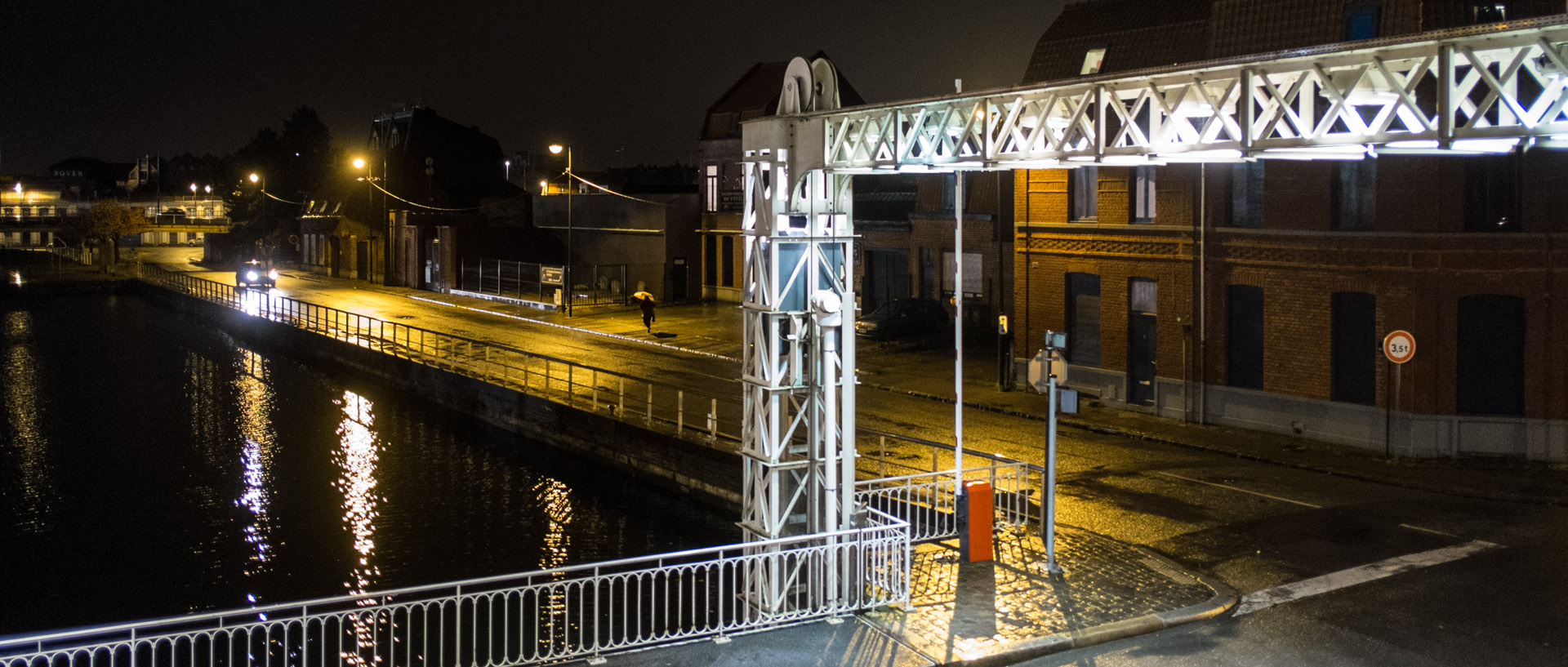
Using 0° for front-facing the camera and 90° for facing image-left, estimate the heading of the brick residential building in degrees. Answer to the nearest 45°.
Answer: approximately 45°

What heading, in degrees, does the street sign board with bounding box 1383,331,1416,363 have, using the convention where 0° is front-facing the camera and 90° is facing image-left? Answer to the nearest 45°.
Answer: approximately 0°

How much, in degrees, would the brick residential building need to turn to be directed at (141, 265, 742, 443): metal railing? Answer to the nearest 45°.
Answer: approximately 45° to its right

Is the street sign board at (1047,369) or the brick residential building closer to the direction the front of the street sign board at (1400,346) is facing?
the street sign board

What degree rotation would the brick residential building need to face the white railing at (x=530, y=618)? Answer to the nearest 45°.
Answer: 0° — it already faces it

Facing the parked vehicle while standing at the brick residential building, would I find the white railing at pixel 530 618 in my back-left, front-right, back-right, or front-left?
back-left

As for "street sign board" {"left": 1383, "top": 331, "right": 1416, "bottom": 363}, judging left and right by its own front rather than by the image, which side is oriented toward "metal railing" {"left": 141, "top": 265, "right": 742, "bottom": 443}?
right

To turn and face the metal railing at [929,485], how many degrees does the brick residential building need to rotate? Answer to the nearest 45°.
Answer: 0° — it already faces it
